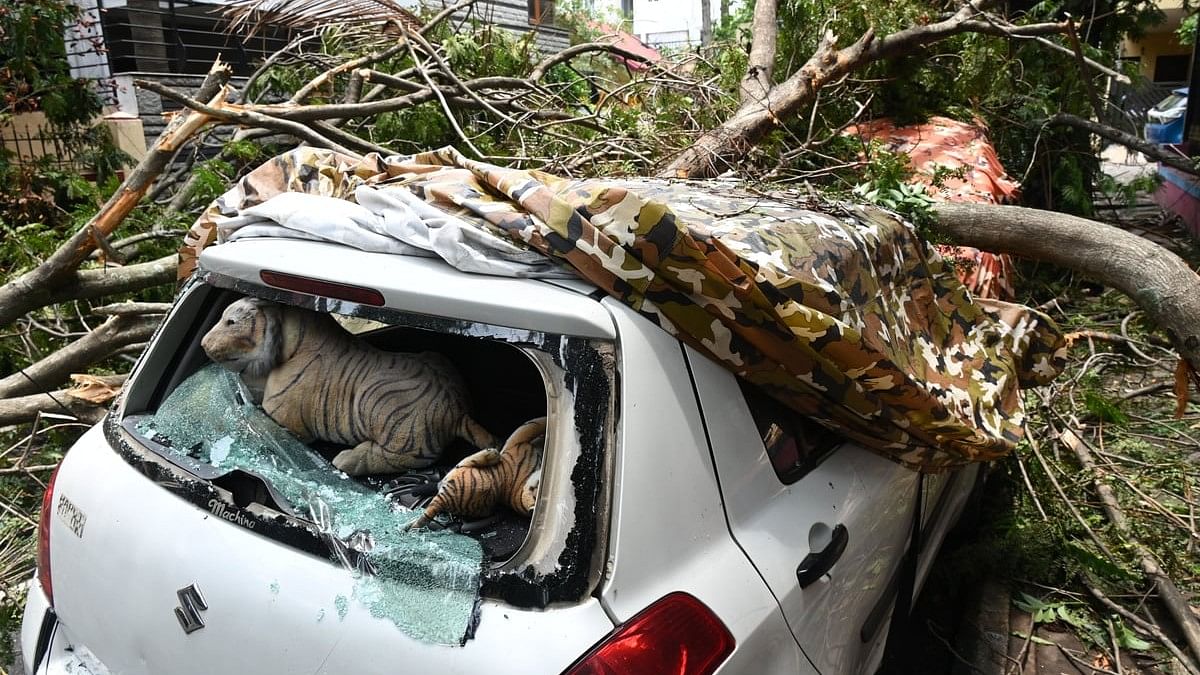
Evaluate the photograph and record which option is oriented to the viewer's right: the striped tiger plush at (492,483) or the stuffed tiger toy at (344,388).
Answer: the striped tiger plush

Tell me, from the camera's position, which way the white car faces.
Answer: facing away from the viewer and to the right of the viewer

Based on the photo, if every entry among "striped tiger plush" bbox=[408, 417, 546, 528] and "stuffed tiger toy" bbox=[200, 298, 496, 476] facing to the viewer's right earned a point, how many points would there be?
1

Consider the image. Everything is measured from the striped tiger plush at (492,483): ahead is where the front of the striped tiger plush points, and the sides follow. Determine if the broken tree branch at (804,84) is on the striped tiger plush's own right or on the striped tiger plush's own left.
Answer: on the striped tiger plush's own left

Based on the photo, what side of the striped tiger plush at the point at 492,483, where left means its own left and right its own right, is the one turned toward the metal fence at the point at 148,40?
left

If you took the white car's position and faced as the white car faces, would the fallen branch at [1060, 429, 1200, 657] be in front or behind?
in front

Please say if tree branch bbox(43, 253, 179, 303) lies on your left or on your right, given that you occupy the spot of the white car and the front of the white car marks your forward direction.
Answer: on your left

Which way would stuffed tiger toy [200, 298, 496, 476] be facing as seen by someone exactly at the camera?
facing to the left of the viewer

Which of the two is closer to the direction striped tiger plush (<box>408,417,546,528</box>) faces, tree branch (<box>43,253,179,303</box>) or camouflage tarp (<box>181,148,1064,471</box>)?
the camouflage tarp

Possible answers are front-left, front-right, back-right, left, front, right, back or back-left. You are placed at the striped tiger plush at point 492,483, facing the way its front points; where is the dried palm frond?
left

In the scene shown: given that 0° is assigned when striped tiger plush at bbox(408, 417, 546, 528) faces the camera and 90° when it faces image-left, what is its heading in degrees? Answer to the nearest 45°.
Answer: approximately 270°
